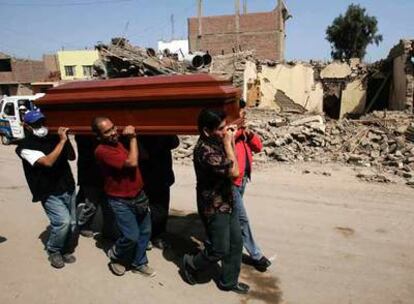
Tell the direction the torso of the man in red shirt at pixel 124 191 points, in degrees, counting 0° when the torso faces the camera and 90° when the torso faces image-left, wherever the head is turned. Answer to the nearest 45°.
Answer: approximately 315°

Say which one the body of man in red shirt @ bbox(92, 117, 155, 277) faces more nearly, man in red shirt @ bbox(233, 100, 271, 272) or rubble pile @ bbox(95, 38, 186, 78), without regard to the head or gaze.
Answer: the man in red shirt

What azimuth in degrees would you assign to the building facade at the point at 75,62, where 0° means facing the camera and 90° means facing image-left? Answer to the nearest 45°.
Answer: approximately 0°

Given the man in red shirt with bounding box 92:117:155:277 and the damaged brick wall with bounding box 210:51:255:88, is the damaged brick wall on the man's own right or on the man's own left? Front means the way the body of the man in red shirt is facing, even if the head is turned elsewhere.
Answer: on the man's own left

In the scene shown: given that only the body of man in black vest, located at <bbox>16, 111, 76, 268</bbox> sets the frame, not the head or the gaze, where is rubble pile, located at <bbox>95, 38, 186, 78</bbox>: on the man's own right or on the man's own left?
on the man's own left

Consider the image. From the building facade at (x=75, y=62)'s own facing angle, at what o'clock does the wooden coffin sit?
The wooden coffin is roughly at 12 o'clock from the building facade.

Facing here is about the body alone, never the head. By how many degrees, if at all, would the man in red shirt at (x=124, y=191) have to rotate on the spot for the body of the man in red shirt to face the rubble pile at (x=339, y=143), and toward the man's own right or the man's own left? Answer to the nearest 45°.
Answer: approximately 90° to the man's own left

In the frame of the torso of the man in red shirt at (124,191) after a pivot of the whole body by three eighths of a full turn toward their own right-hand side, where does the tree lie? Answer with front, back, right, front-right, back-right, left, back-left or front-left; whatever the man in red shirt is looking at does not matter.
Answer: back-right
